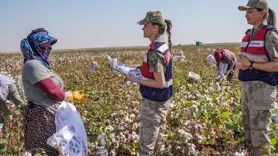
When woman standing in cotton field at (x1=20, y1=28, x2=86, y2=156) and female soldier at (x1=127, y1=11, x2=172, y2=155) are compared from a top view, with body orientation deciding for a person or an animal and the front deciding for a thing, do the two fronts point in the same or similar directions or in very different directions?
very different directions

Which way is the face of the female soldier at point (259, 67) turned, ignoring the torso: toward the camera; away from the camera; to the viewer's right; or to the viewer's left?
to the viewer's left

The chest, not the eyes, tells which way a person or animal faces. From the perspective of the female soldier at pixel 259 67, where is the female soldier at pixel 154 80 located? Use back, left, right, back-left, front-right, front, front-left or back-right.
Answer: front

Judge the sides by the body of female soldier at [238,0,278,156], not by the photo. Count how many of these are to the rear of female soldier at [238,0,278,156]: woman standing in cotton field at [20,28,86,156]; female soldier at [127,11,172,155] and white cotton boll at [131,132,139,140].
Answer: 0

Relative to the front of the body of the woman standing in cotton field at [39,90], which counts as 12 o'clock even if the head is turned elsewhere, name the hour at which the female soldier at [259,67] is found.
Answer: The female soldier is roughly at 12 o'clock from the woman standing in cotton field.

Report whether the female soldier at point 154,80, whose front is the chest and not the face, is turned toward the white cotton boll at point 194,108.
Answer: no

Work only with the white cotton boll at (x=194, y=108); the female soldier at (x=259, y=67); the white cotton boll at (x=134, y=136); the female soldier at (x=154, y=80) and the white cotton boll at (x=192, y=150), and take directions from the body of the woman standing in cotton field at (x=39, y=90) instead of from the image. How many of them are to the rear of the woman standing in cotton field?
0

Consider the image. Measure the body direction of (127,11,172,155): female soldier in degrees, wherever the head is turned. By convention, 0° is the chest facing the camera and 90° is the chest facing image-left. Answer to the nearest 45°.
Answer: approximately 90°

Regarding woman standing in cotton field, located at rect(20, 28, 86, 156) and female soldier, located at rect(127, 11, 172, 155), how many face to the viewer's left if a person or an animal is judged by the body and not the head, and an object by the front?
1

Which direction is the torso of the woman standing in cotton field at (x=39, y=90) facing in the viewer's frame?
to the viewer's right

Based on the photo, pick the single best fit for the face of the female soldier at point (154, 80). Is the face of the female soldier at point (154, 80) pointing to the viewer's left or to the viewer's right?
to the viewer's left

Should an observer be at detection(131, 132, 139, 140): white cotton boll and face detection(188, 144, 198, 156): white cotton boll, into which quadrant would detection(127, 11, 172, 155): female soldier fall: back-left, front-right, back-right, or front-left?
front-right

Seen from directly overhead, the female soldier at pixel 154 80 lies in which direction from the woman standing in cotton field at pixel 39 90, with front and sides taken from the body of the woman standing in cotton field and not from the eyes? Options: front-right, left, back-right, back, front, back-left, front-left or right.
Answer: front

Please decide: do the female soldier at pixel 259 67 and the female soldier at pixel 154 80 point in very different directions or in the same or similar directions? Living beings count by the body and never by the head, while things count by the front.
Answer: same or similar directions

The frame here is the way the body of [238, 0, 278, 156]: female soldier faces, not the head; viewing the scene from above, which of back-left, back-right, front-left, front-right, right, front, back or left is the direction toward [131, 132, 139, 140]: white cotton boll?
front-right
